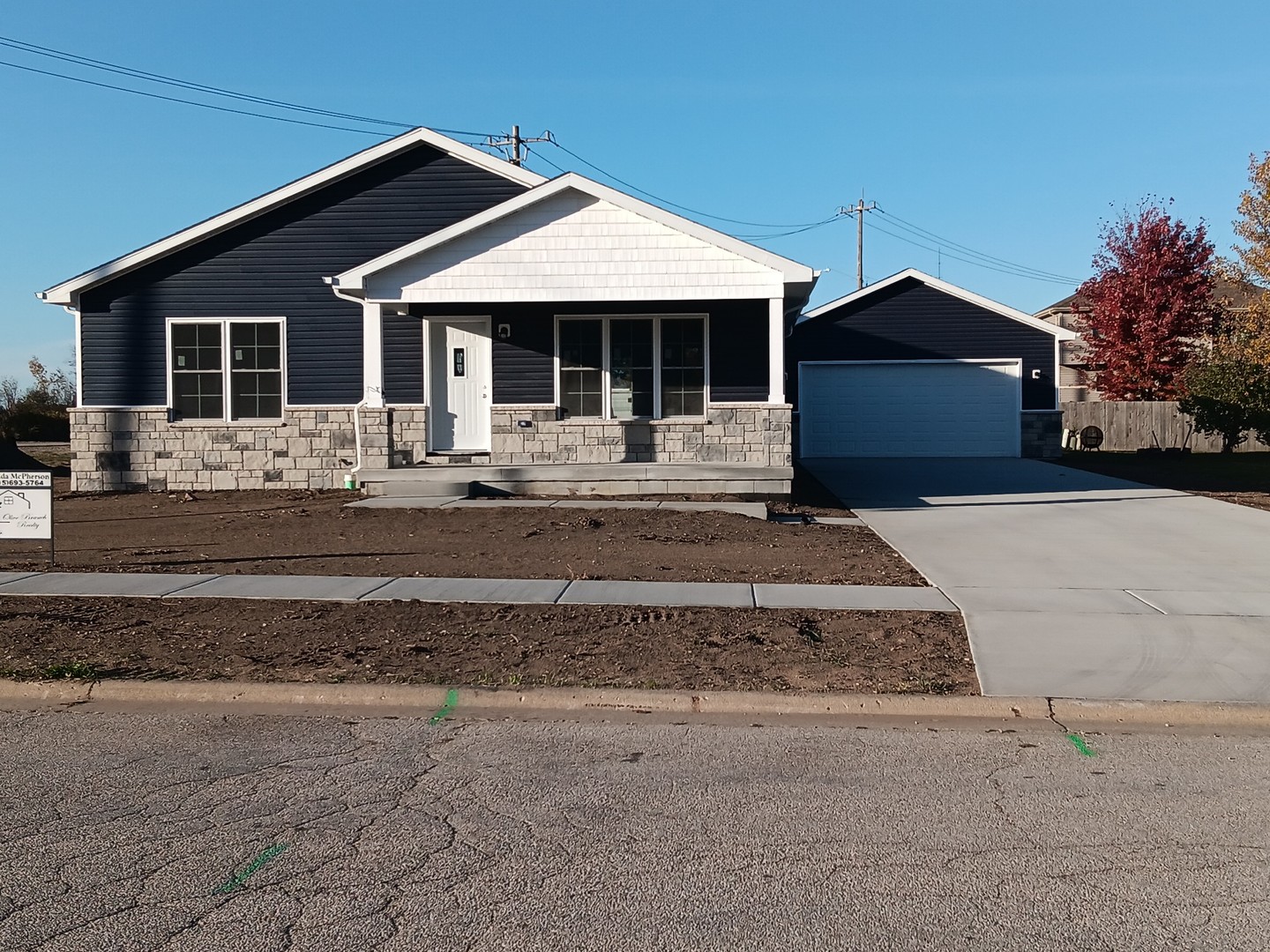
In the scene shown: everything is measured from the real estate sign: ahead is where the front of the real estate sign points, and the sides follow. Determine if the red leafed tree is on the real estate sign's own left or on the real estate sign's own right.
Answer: on the real estate sign's own left

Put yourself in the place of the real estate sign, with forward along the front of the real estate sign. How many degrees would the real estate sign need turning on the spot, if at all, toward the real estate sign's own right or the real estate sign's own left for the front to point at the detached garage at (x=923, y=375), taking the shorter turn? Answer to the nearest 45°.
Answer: approximately 135° to the real estate sign's own left

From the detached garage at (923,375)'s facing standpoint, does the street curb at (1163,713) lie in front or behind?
in front

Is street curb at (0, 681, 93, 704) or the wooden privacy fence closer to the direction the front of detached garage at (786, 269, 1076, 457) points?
the street curb

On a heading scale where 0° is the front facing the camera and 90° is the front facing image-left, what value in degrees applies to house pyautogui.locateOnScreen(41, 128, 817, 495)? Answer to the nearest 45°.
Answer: approximately 0°

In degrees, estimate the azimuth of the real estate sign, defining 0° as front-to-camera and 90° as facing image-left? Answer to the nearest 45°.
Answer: approximately 0°

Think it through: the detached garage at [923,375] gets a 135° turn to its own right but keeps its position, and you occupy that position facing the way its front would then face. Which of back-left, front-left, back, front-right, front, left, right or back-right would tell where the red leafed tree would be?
right

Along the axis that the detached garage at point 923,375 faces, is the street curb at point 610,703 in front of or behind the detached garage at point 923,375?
in front

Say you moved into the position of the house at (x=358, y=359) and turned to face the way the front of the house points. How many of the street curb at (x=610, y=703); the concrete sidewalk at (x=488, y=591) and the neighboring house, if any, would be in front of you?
2

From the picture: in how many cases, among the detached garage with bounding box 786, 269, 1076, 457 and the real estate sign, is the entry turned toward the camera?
2

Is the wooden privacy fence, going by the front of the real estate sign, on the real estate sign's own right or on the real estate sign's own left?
on the real estate sign's own left
